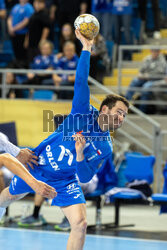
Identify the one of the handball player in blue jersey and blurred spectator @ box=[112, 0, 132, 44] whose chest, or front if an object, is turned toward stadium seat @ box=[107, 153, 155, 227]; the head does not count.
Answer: the blurred spectator

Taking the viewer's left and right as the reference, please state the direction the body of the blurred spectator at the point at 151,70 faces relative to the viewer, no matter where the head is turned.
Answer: facing the viewer and to the left of the viewer

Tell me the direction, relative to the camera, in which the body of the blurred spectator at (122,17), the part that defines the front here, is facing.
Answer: toward the camera

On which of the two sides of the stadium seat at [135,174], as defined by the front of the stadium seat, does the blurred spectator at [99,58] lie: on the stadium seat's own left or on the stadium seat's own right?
on the stadium seat's own right

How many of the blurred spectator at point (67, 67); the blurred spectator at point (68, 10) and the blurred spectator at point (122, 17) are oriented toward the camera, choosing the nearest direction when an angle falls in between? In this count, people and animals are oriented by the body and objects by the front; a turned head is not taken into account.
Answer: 3

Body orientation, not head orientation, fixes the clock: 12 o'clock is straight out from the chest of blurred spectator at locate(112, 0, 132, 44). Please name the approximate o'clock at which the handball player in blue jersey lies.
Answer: The handball player in blue jersey is roughly at 12 o'clock from the blurred spectator.

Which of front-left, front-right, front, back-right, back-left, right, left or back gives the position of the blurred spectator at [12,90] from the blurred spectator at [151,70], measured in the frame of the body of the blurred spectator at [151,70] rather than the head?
front-right

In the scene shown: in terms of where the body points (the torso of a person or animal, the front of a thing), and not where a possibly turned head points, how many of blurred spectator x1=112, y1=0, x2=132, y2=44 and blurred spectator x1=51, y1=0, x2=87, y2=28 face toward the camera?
2

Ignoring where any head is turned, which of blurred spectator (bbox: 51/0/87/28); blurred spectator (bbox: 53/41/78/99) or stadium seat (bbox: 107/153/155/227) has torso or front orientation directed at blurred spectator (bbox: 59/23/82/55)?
blurred spectator (bbox: 51/0/87/28)

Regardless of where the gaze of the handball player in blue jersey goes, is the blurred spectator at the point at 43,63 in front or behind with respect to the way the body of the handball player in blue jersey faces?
behind

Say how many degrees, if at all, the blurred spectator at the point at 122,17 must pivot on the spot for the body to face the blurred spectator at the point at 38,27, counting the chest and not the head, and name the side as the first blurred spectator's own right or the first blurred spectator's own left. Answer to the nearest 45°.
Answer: approximately 90° to the first blurred spectator's own right

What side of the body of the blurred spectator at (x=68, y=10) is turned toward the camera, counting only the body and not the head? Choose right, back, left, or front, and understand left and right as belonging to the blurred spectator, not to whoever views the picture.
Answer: front

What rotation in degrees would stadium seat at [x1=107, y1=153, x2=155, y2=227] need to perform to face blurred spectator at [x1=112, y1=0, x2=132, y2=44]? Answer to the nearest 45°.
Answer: approximately 135° to its right

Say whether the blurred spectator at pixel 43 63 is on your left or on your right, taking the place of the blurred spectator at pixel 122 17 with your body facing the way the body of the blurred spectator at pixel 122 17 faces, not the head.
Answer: on your right
